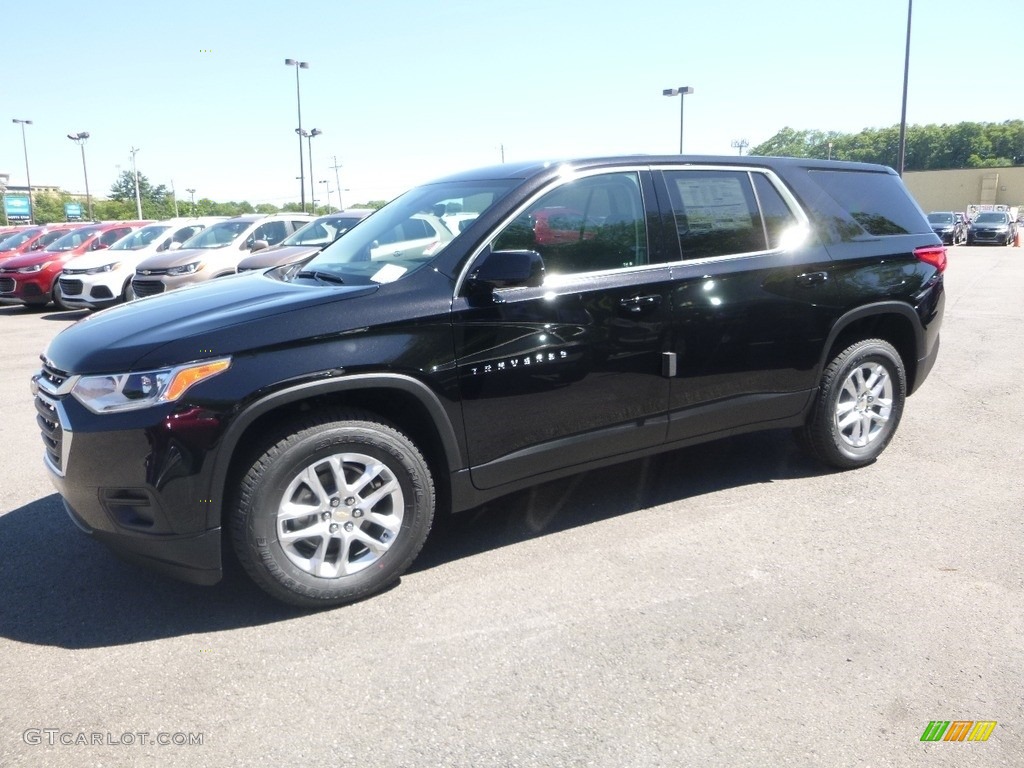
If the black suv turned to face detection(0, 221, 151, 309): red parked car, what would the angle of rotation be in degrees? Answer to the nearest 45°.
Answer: approximately 90° to its right

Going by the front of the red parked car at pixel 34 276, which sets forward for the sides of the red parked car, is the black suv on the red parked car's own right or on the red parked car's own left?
on the red parked car's own left

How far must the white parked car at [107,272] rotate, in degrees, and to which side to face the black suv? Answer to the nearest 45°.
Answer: approximately 45° to its left

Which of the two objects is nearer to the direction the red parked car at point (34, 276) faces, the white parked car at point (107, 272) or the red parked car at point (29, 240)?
the white parked car

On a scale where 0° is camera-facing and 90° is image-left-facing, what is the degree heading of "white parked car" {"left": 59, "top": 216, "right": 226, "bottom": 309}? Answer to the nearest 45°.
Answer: approximately 45°

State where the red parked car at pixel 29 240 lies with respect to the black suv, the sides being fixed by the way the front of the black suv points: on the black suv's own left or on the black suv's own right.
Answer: on the black suv's own right

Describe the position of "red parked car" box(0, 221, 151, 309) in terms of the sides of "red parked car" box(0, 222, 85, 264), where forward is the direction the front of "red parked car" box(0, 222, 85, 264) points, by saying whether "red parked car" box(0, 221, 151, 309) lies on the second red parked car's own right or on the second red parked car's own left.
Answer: on the second red parked car's own left

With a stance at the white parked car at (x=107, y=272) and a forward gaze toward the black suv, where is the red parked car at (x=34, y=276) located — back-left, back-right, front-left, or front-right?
back-right

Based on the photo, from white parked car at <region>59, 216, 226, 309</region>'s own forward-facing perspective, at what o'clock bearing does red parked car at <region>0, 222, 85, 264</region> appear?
The red parked car is roughly at 4 o'clock from the white parked car.
